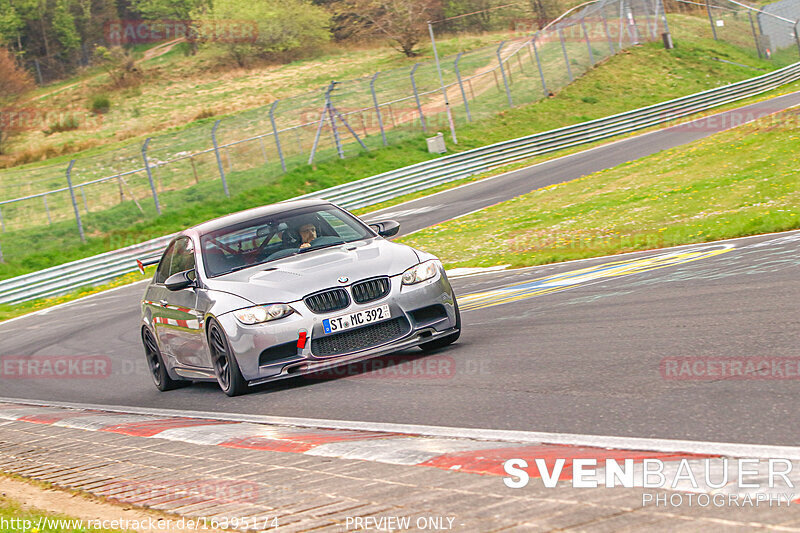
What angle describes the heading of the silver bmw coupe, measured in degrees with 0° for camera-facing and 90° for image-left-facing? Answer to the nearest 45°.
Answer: approximately 315°

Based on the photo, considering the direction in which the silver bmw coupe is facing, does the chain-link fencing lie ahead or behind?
behind
